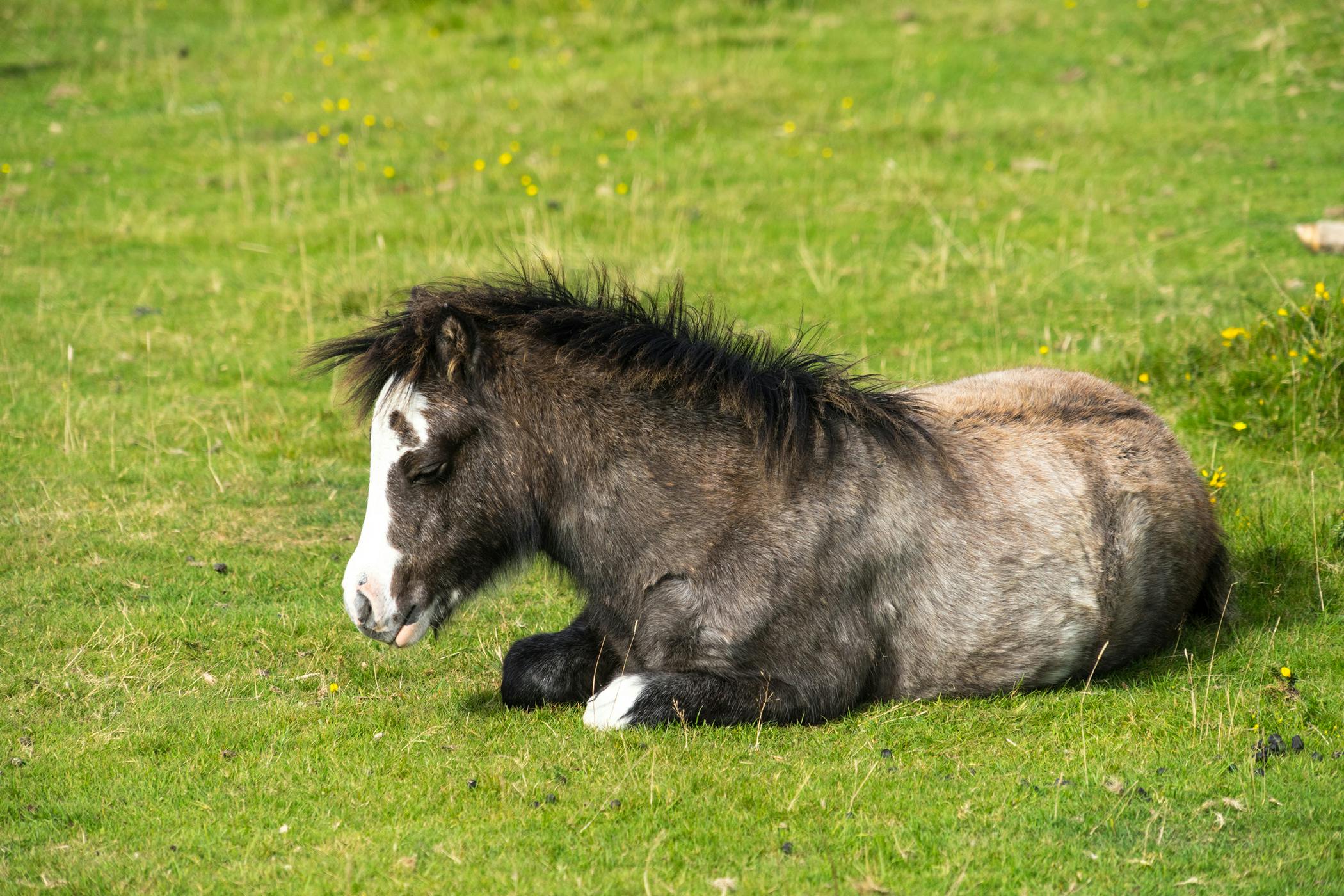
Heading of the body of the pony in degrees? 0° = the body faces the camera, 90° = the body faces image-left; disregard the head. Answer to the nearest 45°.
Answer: approximately 90°

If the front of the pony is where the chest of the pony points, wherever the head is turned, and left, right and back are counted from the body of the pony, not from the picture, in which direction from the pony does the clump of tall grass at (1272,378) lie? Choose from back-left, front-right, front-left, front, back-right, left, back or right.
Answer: back-right
